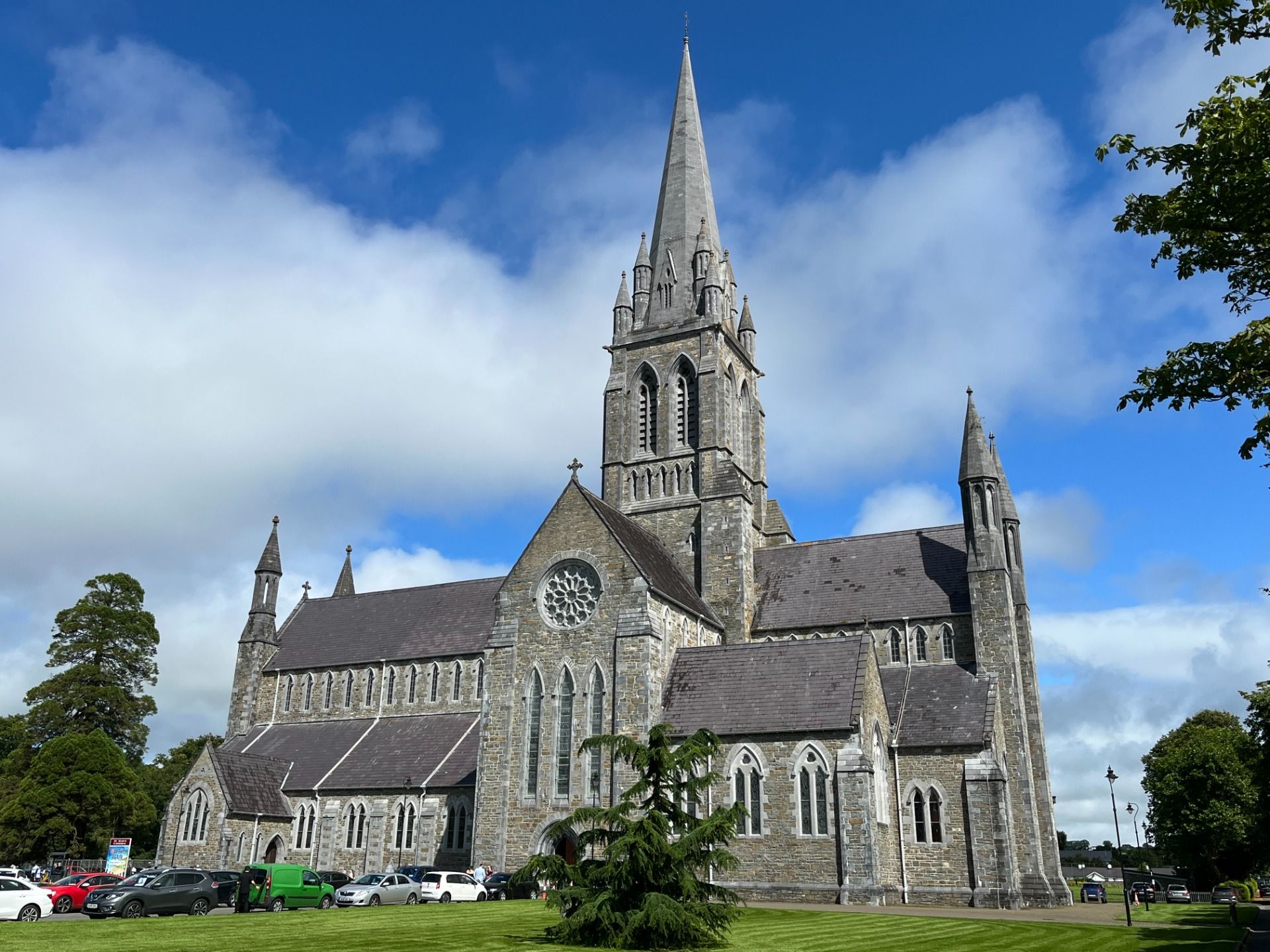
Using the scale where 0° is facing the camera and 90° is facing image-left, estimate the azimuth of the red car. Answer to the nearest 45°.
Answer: approximately 45°

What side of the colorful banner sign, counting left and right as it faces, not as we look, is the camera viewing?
front

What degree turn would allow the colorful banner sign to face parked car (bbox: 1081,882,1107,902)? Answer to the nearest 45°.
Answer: approximately 90° to its left

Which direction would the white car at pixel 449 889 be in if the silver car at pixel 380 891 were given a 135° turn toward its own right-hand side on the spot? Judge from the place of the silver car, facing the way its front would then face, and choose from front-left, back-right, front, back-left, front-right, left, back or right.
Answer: right

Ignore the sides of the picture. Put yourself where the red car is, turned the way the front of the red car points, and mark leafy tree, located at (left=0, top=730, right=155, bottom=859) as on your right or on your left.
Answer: on your right

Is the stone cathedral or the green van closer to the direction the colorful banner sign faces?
the green van

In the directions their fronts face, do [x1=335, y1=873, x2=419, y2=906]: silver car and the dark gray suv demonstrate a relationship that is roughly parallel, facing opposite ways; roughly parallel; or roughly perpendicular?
roughly parallel

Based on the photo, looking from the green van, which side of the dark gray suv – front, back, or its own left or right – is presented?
back
